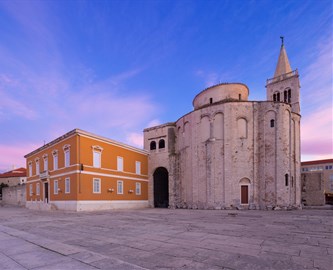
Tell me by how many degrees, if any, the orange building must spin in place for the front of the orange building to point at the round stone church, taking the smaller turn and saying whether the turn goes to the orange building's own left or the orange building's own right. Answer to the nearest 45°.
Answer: approximately 135° to the orange building's own left

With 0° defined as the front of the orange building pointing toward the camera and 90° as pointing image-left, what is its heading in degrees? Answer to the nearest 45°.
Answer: approximately 45°
